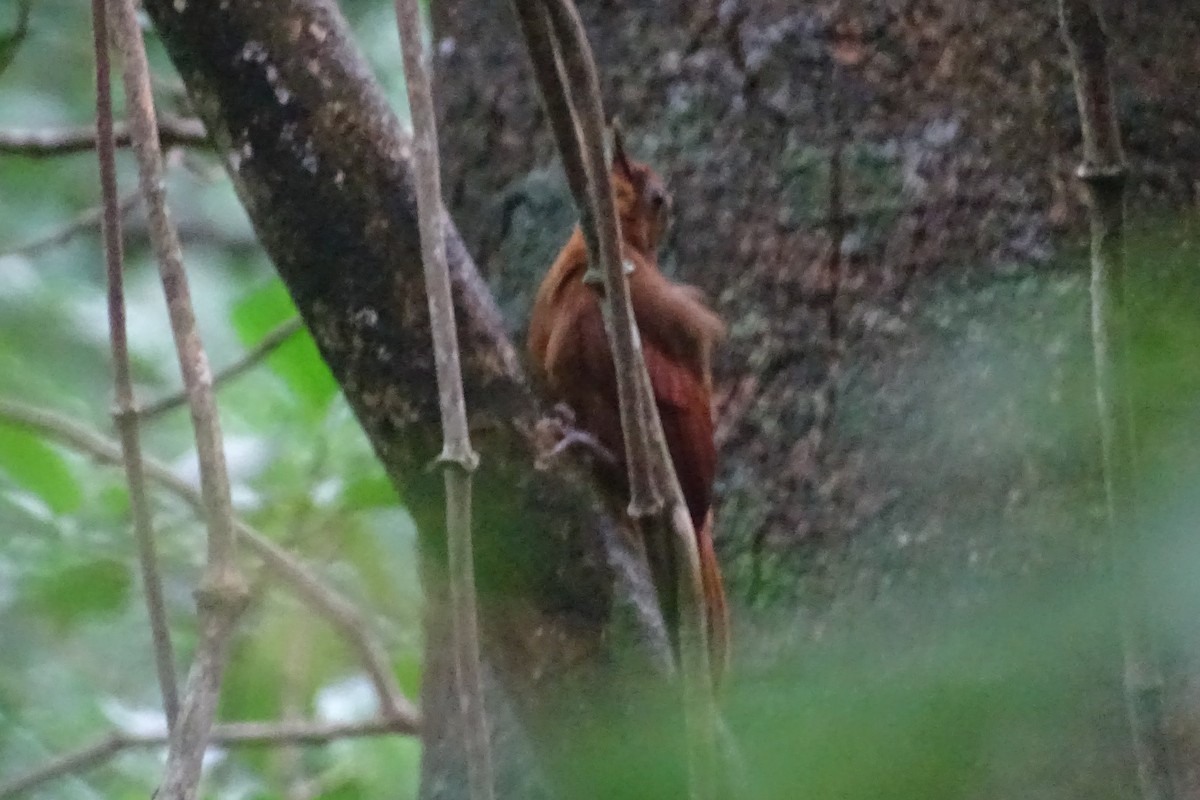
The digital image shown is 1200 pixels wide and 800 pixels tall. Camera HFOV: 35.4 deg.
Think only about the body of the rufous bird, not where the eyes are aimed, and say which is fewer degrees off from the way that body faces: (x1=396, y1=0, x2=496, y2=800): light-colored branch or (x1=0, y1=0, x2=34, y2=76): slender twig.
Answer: the slender twig

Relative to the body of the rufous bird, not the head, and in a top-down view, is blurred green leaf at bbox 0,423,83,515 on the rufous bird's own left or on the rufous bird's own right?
on the rufous bird's own left

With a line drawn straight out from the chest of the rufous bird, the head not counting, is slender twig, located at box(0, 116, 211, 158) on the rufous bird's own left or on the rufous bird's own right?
on the rufous bird's own left

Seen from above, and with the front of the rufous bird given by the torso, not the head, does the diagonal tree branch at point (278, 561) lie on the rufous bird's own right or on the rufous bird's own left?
on the rufous bird's own left

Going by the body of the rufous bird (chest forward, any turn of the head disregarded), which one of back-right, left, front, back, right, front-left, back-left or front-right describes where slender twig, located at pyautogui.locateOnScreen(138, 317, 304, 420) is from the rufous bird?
front-left

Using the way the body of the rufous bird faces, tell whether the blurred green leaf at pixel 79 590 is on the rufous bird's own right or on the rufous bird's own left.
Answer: on the rufous bird's own left

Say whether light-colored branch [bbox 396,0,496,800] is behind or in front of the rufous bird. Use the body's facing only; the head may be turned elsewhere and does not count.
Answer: behind

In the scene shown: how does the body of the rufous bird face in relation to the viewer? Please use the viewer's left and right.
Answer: facing away from the viewer
